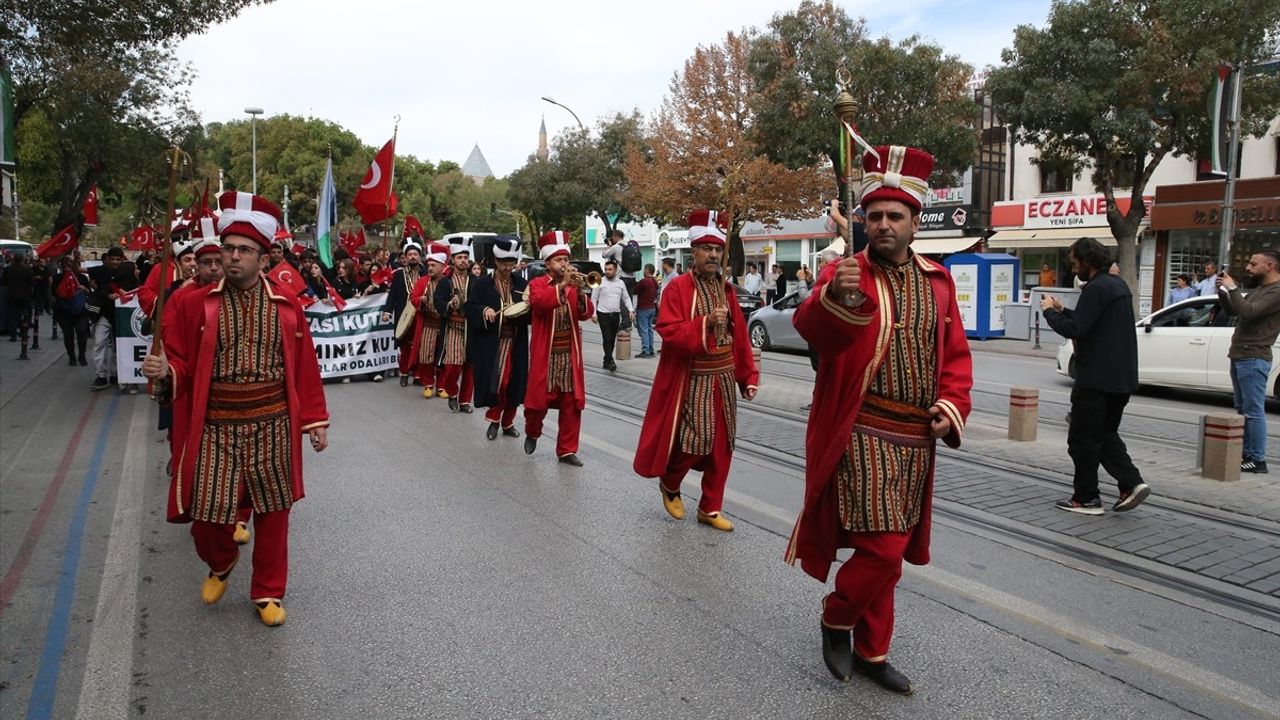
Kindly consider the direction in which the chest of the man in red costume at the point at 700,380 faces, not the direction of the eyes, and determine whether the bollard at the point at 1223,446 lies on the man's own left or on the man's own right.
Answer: on the man's own left

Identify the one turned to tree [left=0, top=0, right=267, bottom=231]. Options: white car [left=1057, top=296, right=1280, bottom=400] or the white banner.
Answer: the white car

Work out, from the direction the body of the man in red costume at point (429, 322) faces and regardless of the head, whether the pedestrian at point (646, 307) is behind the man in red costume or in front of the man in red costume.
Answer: behind

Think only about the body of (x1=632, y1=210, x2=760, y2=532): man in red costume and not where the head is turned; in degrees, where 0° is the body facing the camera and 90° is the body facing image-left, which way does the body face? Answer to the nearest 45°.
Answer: approximately 315°

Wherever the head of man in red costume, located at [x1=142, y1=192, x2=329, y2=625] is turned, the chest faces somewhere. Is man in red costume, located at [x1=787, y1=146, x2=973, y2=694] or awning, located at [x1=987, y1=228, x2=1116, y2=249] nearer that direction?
the man in red costume

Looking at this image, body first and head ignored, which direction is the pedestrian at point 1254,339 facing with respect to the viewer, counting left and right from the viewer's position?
facing to the left of the viewer

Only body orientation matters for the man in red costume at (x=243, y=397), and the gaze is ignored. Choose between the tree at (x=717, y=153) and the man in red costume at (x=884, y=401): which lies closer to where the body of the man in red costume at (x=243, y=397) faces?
the man in red costume

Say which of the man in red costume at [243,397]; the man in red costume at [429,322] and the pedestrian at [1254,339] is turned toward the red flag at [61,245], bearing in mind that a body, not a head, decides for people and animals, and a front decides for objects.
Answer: the pedestrian

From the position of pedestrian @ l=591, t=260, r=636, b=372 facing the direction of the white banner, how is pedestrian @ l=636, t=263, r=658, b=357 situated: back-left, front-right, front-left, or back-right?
back-right

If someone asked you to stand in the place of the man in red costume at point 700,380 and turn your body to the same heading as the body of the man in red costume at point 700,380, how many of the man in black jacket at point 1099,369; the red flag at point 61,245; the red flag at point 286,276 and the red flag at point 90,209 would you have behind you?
3
